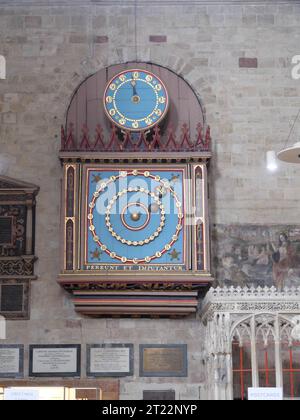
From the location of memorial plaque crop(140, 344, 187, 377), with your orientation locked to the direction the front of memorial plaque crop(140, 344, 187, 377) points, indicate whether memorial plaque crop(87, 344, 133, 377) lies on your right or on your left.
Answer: on your right

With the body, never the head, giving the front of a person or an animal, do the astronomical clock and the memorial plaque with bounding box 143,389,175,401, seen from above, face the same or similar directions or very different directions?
same or similar directions

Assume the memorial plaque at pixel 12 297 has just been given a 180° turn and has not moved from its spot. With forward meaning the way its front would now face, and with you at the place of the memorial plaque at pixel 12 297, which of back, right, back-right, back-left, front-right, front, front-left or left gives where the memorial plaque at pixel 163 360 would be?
right

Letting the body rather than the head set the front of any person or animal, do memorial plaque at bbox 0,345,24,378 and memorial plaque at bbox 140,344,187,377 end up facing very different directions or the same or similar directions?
same or similar directions

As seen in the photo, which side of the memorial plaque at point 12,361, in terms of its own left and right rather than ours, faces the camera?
front

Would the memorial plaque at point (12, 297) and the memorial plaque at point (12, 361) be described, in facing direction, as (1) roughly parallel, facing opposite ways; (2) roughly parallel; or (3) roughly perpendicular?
roughly parallel

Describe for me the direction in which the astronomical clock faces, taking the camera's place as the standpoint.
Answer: facing the viewer

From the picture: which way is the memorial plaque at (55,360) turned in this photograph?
toward the camera

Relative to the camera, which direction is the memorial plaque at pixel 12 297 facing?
toward the camera

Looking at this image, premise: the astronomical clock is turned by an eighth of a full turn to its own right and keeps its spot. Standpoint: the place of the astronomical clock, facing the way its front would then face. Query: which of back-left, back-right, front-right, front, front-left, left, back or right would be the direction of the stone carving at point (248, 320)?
left

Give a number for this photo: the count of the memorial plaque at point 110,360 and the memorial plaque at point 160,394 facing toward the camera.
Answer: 2

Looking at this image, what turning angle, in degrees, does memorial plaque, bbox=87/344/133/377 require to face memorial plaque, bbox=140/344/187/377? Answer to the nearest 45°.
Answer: approximately 90° to its left

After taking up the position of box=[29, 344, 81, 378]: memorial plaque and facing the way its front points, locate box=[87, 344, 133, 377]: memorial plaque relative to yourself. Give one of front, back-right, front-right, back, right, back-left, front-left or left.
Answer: left
